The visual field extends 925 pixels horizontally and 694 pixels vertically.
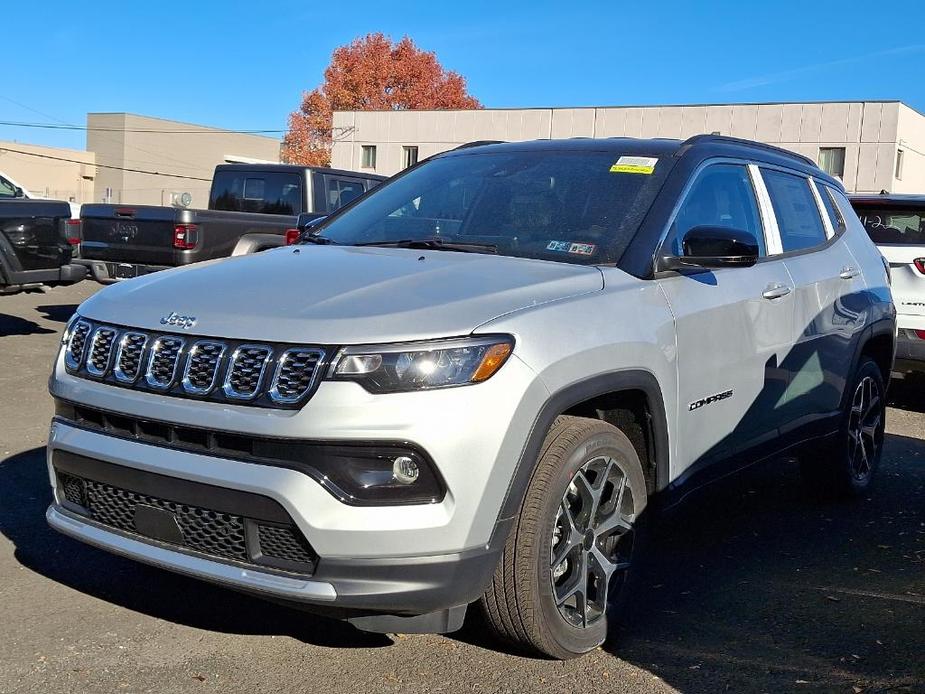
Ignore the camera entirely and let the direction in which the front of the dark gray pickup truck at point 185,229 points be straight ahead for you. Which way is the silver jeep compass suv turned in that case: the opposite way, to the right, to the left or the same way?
the opposite way

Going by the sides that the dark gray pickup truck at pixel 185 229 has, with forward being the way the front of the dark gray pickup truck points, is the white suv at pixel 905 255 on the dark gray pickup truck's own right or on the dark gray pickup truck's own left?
on the dark gray pickup truck's own right

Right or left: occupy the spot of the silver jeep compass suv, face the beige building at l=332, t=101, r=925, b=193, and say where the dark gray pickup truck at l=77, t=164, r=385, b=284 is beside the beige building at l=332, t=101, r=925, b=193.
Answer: left

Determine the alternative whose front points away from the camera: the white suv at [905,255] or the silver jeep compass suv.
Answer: the white suv

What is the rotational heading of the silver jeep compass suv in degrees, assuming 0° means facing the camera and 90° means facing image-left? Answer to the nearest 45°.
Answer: approximately 45°

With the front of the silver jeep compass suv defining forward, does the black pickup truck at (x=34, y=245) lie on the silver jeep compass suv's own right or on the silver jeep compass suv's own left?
on the silver jeep compass suv's own right

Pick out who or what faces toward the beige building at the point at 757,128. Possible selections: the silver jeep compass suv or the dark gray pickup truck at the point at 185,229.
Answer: the dark gray pickup truck

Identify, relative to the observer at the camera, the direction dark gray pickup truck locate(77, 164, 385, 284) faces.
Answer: facing away from the viewer and to the right of the viewer

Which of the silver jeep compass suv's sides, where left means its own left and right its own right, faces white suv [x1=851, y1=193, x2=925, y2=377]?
back

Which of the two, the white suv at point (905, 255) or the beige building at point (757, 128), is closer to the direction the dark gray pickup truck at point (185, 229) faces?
the beige building

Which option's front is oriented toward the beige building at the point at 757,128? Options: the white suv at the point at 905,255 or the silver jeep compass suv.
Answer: the white suv

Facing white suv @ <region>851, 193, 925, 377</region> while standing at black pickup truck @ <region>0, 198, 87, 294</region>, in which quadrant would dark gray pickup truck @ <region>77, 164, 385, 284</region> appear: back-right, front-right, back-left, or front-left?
front-left

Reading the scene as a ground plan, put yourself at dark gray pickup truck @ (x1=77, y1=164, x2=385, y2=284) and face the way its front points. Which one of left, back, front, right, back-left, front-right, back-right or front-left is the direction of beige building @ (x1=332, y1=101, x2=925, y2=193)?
front

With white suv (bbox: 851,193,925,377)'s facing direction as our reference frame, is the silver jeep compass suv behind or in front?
behind

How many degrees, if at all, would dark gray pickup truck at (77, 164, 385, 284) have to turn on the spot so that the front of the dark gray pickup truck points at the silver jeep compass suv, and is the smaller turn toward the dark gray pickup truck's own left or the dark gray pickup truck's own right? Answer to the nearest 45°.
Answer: approximately 135° to the dark gray pickup truck's own right

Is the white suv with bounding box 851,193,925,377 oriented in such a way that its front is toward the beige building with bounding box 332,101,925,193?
yes

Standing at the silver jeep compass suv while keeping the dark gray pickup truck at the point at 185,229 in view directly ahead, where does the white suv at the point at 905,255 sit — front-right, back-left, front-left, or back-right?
front-right

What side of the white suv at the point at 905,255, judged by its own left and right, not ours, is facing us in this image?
back

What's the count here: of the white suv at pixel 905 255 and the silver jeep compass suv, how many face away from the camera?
1
